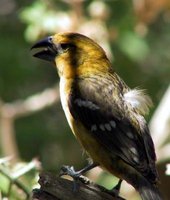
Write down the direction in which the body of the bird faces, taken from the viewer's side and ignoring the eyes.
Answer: to the viewer's left
